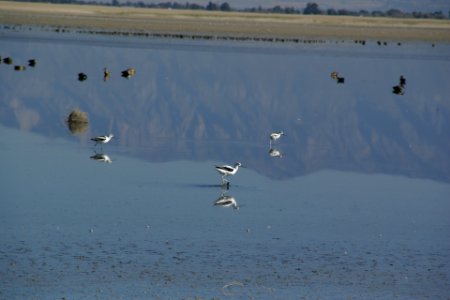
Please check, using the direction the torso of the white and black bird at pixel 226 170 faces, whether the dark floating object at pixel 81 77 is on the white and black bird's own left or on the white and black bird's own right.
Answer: on the white and black bird's own left

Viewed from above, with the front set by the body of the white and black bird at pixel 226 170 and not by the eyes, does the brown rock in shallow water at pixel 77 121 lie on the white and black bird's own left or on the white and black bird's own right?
on the white and black bird's own left

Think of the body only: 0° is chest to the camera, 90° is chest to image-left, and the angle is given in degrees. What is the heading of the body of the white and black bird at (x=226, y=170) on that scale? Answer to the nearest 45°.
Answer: approximately 270°

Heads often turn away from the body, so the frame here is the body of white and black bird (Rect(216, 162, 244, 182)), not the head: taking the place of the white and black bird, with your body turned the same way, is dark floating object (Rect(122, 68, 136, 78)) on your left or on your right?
on your left
